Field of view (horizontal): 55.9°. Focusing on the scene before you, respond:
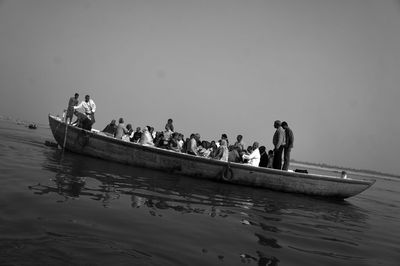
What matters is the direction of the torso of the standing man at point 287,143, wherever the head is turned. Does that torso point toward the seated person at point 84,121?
yes

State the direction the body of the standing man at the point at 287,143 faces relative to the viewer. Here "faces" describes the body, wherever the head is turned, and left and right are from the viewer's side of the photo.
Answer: facing to the left of the viewer

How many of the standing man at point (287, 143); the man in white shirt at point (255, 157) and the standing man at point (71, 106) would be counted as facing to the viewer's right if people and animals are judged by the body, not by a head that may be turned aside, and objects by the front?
1

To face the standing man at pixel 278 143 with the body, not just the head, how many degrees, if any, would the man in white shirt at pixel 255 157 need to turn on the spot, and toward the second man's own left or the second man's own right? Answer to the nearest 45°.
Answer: approximately 135° to the second man's own left

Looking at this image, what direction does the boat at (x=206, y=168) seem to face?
to the viewer's right

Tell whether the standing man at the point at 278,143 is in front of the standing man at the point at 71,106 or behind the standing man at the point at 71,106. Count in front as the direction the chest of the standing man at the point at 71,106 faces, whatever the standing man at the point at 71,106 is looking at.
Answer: in front

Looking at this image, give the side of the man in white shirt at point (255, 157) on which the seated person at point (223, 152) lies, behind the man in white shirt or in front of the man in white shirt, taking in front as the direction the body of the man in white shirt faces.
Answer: in front

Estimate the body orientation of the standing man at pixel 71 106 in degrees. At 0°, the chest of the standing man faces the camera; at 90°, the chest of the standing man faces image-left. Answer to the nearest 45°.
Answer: approximately 270°

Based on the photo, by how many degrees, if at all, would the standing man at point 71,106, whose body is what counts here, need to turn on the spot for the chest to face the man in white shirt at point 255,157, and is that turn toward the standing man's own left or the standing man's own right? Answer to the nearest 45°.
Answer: approximately 45° to the standing man's own right

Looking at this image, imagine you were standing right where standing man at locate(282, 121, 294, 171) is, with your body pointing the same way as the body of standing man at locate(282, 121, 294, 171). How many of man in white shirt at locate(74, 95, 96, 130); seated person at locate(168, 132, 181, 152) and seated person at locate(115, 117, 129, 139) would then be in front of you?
3

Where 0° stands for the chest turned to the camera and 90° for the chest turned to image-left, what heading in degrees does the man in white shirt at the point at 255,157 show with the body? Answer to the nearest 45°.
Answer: approximately 90°

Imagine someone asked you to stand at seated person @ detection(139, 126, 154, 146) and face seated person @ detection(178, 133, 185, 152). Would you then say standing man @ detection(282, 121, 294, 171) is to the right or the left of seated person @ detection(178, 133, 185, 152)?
right
